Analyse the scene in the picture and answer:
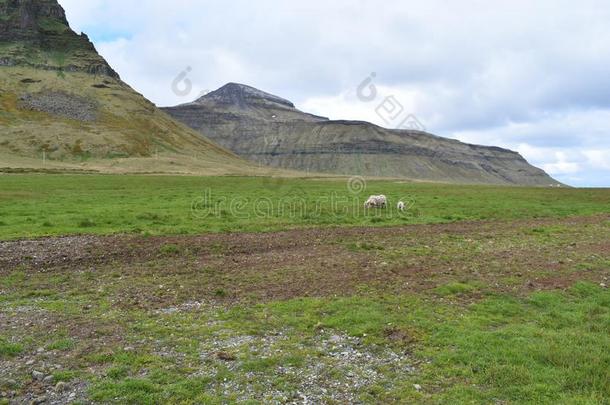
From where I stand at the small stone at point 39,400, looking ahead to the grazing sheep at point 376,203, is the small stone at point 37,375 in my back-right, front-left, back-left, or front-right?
front-left

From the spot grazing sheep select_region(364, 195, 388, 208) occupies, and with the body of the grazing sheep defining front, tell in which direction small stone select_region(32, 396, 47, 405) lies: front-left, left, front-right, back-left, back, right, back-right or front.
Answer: left

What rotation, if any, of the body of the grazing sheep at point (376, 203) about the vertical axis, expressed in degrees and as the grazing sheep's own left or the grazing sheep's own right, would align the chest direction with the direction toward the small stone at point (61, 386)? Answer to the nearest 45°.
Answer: approximately 90° to the grazing sheep's own left

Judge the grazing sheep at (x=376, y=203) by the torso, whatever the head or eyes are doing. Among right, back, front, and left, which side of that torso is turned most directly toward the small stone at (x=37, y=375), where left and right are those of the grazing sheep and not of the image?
left

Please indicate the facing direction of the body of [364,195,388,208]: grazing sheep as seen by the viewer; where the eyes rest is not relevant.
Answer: to the viewer's left

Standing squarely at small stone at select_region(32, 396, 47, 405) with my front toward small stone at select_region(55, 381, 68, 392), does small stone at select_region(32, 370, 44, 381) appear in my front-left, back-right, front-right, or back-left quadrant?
front-left
